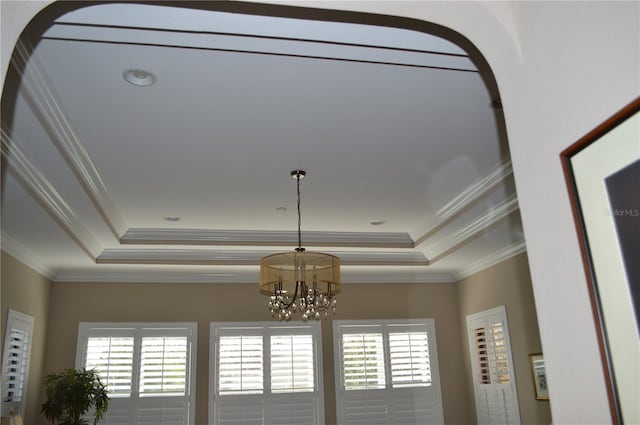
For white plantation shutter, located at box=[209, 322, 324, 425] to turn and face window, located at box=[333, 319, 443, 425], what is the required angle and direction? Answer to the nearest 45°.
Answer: approximately 90° to its left

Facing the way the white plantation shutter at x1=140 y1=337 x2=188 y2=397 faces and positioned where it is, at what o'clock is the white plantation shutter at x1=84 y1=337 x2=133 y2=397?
the white plantation shutter at x1=84 y1=337 x2=133 y2=397 is roughly at 3 o'clock from the white plantation shutter at x1=140 y1=337 x2=188 y2=397.

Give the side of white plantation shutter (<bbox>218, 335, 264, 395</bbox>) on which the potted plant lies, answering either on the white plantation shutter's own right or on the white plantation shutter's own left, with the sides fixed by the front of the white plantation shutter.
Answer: on the white plantation shutter's own right

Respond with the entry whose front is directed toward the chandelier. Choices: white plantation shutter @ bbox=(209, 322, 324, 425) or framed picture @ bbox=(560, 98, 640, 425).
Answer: the white plantation shutter

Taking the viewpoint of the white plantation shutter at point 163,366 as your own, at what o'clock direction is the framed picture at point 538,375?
The framed picture is roughly at 10 o'clock from the white plantation shutter.

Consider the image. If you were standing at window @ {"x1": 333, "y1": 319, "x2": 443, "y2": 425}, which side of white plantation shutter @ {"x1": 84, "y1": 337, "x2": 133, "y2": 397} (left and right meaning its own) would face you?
left

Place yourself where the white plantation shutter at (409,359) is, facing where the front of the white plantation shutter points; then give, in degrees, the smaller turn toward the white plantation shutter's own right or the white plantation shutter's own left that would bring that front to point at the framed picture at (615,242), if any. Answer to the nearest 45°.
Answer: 0° — it already faces it

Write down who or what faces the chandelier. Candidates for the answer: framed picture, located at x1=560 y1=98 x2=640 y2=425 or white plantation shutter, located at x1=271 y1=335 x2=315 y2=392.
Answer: the white plantation shutter

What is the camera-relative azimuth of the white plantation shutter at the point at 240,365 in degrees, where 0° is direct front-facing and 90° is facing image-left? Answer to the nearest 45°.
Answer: approximately 0°

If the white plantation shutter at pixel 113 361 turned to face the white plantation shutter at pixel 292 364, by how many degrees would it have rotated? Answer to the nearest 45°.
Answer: approximately 90° to its left

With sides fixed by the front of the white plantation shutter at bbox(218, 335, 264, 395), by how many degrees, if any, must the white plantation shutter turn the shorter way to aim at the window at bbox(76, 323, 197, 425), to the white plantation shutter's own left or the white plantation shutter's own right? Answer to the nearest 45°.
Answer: approximately 90° to the white plantation shutter's own right
